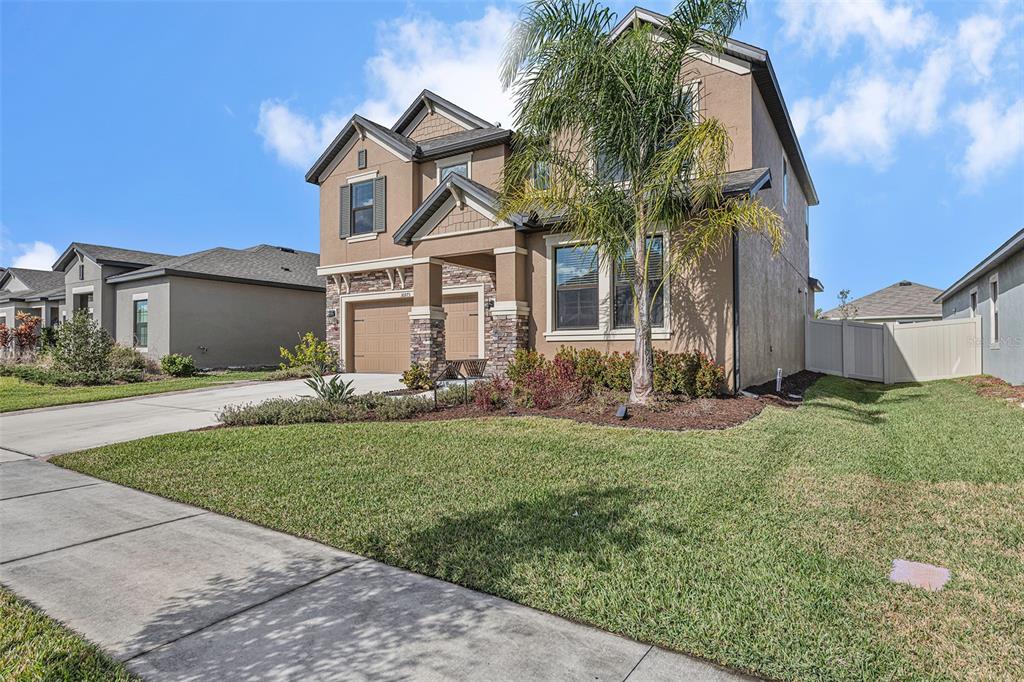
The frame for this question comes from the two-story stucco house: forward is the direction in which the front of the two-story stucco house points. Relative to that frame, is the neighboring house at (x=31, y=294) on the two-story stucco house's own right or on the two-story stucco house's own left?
on the two-story stucco house's own right

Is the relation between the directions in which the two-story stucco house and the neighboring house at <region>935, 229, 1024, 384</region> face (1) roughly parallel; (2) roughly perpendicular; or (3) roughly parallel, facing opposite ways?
roughly parallel

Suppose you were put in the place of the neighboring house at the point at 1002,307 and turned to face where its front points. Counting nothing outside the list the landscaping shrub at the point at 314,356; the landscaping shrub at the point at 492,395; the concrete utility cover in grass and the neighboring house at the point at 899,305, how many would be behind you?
1

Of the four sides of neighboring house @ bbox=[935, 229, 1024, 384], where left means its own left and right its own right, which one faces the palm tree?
front

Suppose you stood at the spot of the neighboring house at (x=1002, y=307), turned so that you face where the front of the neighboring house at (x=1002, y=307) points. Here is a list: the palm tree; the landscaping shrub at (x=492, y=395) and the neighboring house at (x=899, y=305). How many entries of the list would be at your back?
1

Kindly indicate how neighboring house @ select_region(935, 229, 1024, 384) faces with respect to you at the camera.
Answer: facing the viewer

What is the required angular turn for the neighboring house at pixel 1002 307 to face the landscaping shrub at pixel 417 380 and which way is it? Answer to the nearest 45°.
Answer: approximately 45° to its right

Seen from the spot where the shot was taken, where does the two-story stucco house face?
facing the viewer and to the left of the viewer

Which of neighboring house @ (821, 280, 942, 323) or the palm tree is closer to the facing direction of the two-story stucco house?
the palm tree

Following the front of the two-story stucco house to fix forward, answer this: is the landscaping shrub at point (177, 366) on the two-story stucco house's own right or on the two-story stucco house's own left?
on the two-story stucco house's own right

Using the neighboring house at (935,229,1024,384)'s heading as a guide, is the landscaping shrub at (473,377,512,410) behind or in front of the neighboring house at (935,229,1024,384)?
in front

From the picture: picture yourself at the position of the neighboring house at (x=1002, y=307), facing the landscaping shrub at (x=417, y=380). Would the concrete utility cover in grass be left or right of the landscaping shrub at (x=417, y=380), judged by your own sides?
left

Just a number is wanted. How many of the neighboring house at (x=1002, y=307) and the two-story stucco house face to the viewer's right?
0
